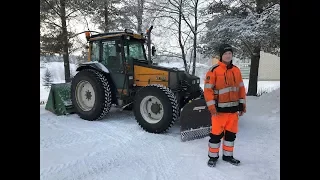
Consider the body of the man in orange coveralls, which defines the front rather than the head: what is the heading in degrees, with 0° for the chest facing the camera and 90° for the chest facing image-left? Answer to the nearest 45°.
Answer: approximately 315°

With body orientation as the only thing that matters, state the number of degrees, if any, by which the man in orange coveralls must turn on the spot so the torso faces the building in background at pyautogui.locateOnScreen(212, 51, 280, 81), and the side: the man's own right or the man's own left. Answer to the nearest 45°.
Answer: approximately 135° to the man's own left
